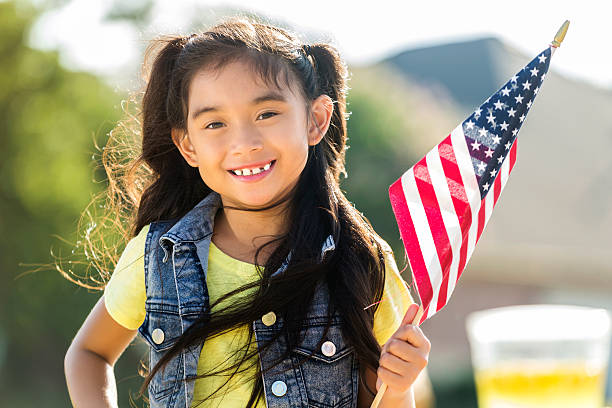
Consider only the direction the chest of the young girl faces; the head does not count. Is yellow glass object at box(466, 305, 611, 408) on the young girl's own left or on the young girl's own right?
on the young girl's own left

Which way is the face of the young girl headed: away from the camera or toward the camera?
toward the camera

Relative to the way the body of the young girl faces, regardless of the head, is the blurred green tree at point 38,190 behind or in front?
behind

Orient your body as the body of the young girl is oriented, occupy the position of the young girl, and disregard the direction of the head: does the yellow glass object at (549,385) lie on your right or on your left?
on your left

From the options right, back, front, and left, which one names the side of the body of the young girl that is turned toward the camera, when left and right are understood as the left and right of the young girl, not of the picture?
front
